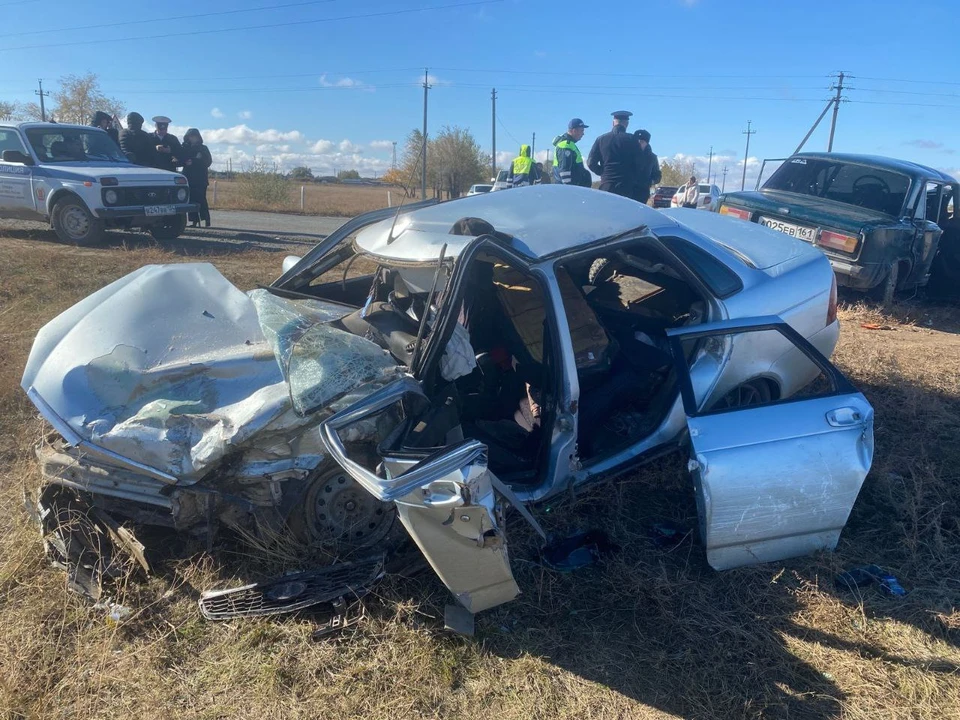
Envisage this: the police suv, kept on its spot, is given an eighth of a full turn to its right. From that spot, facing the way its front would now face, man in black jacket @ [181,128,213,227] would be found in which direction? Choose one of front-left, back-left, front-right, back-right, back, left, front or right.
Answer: back-left

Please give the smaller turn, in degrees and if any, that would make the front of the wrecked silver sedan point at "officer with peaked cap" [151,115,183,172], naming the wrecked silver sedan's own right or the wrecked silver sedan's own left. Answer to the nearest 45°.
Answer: approximately 90° to the wrecked silver sedan's own right

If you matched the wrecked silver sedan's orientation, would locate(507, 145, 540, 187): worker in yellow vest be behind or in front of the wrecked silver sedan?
behind

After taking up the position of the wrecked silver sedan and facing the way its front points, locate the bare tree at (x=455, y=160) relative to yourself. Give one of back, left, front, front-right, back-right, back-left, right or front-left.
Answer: back-right

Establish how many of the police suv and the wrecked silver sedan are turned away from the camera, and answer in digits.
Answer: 0

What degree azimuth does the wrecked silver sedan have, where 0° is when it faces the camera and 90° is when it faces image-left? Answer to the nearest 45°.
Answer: approximately 45°

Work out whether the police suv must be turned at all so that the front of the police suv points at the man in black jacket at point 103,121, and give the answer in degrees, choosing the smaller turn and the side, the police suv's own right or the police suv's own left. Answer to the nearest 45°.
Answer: approximately 135° to the police suv's own left

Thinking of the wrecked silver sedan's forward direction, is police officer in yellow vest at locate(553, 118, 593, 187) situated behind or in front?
behind

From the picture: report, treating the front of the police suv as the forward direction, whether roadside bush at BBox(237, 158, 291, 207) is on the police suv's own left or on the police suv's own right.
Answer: on the police suv's own left

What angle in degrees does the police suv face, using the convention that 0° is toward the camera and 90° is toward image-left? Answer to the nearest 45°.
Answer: approximately 315°
